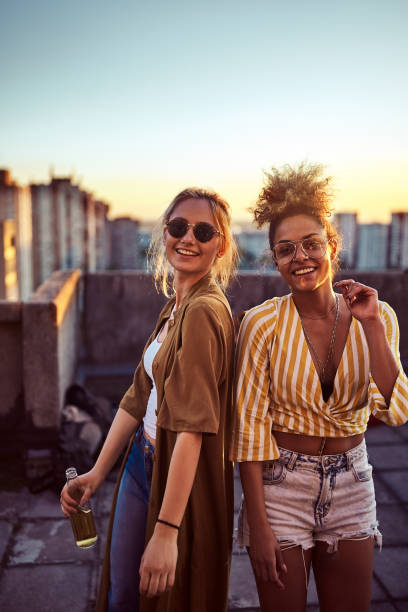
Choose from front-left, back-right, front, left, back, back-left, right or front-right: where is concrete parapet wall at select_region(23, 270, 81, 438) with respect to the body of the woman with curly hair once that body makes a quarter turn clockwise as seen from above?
front-right

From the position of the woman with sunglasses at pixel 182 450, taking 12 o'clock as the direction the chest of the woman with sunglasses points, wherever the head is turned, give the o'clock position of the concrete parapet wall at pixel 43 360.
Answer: The concrete parapet wall is roughly at 4 o'clock from the woman with sunglasses.

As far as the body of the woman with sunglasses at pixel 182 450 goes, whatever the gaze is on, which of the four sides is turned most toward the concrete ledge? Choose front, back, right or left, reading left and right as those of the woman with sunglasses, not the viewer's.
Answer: right

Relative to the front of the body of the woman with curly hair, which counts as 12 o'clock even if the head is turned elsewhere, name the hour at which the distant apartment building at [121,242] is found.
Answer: The distant apartment building is roughly at 5 o'clock from the woman with curly hair.

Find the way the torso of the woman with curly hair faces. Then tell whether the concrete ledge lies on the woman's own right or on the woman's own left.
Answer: on the woman's own right

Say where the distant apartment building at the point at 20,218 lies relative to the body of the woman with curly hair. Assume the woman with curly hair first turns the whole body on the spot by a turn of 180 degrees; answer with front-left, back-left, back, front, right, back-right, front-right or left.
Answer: front-left

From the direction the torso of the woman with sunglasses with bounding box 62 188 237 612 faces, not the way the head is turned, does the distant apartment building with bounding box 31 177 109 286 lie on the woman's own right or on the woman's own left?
on the woman's own right

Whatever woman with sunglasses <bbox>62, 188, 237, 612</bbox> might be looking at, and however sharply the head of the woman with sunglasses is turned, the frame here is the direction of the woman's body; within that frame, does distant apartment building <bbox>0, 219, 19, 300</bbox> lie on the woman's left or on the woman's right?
on the woman's right

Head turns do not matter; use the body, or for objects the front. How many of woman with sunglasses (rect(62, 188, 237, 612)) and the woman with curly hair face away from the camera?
0

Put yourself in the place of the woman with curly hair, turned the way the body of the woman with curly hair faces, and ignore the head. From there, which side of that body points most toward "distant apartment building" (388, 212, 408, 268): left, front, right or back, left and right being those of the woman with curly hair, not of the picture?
back

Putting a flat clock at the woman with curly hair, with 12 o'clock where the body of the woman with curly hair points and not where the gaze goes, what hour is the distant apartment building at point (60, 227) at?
The distant apartment building is roughly at 5 o'clock from the woman with curly hair.

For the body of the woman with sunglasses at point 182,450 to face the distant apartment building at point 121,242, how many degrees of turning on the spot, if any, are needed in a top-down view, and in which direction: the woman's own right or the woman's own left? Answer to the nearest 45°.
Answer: approximately 135° to the woman's own right

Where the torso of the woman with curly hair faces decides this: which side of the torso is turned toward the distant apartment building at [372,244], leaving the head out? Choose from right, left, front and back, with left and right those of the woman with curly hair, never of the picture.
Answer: back
